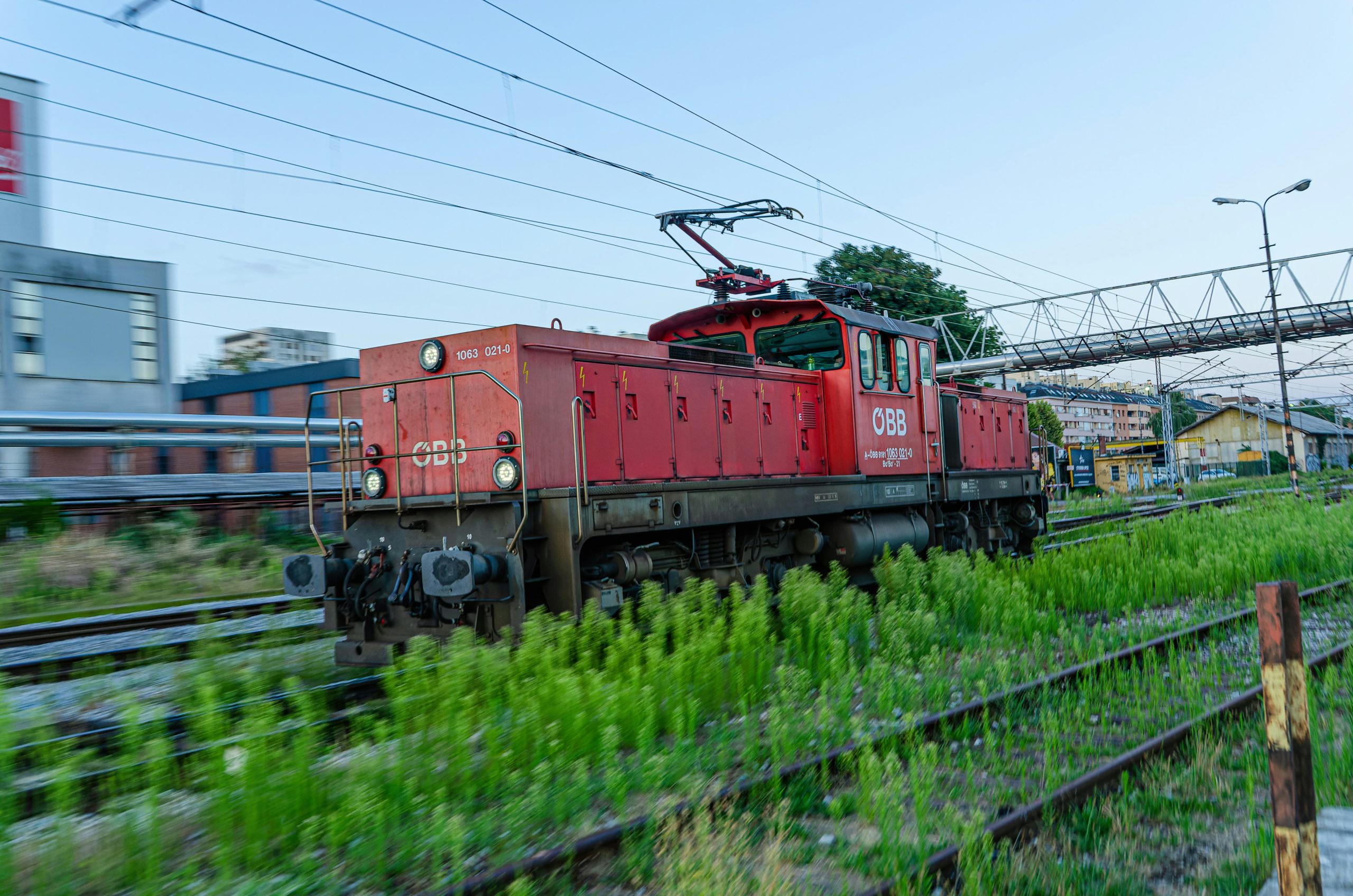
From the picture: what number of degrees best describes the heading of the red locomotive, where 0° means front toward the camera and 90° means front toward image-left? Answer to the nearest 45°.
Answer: approximately 45°

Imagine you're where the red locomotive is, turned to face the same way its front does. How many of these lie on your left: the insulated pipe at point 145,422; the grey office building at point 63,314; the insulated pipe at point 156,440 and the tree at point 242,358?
0

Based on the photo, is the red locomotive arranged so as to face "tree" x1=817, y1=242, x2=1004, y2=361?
no

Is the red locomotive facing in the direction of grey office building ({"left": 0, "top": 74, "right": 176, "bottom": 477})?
no

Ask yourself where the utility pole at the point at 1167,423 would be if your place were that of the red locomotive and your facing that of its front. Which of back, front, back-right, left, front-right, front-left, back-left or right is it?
back

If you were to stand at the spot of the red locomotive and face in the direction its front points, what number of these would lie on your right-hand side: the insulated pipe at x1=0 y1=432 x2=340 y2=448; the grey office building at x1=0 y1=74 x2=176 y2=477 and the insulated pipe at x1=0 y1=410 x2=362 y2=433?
3

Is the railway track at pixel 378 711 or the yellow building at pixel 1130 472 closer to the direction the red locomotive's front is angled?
the railway track

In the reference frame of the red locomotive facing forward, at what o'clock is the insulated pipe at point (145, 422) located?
The insulated pipe is roughly at 3 o'clock from the red locomotive.

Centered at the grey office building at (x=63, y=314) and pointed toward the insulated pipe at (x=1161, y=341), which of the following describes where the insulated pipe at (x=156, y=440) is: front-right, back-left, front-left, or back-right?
front-right

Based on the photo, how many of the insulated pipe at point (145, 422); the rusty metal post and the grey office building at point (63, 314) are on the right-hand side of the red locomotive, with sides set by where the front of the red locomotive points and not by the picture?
2

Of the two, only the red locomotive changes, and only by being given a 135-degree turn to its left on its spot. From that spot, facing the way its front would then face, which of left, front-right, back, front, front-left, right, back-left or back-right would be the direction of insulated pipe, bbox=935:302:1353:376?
front-left

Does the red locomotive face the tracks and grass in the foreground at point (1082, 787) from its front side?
no

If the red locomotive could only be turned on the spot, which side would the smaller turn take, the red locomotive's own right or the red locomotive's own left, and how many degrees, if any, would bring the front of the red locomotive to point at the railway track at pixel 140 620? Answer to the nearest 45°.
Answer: approximately 45° to the red locomotive's own right

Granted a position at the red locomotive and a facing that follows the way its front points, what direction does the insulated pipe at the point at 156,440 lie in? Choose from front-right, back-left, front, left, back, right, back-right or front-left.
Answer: right

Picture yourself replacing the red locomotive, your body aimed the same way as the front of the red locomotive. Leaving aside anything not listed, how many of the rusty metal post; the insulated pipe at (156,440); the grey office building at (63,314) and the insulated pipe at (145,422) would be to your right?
3
